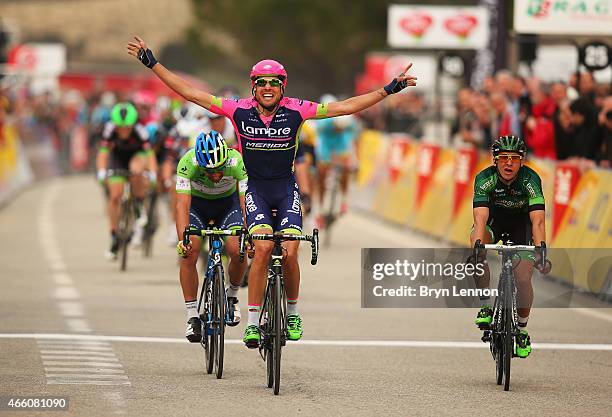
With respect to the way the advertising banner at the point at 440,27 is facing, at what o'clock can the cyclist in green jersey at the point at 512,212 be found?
The cyclist in green jersey is roughly at 12 o'clock from the advertising banner.

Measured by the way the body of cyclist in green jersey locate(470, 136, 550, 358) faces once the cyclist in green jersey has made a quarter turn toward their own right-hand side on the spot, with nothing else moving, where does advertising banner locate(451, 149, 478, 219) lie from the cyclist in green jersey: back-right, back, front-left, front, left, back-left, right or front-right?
right

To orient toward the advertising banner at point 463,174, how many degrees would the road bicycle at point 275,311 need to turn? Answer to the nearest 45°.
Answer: approximately 180°

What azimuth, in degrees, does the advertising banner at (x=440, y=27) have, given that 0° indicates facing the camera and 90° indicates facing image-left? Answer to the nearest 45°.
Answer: approximately 0°

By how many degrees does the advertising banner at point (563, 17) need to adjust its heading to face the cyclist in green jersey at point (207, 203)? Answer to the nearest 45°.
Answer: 0° — it already faces them

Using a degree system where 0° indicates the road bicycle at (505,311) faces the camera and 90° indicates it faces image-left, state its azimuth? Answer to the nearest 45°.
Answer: approximately 0°
